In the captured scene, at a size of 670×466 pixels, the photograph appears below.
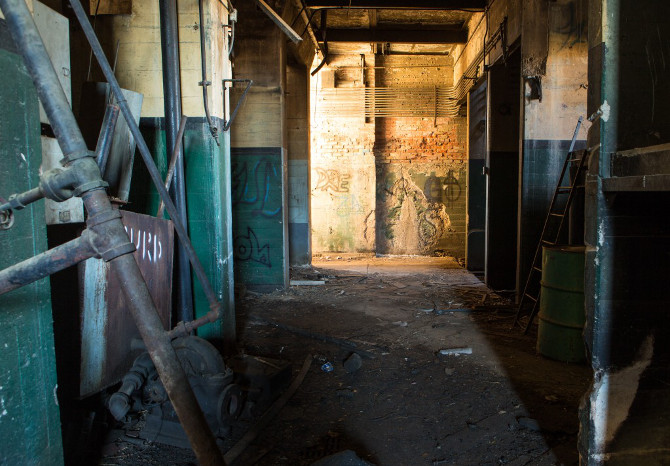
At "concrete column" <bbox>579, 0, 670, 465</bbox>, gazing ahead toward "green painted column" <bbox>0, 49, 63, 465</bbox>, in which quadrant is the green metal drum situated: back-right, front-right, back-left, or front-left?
back-right

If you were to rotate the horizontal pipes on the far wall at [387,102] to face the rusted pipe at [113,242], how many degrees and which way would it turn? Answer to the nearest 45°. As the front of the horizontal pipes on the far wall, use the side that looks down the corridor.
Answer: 0° — it already faces it

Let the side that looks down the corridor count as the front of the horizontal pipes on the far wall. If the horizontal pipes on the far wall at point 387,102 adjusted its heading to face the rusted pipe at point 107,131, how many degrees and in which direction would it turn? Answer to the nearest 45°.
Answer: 0° — it already faces it

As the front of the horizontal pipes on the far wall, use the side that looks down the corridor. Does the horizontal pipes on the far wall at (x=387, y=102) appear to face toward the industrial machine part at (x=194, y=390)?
yes

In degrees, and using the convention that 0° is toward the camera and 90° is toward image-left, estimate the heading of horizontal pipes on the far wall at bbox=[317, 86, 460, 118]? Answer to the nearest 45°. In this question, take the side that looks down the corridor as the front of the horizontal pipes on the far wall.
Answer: approximately 0°

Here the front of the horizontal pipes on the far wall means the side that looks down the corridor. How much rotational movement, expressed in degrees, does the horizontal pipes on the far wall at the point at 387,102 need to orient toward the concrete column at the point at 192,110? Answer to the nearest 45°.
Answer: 0° — it already faces it
